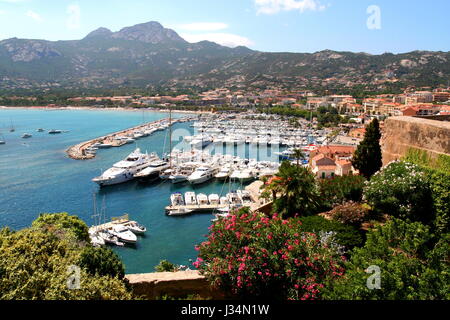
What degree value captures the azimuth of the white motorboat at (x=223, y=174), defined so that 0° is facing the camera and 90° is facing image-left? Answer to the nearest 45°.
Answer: approximately 45°

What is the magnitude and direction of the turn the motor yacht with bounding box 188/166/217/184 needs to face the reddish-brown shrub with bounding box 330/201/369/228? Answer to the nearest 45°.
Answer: approximately 45° to its left
